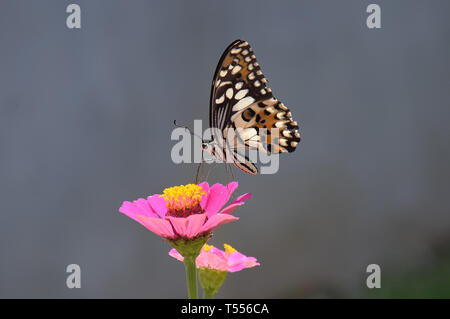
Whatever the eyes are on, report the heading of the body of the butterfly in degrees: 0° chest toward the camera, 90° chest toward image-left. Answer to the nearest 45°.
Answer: approximately 90°
